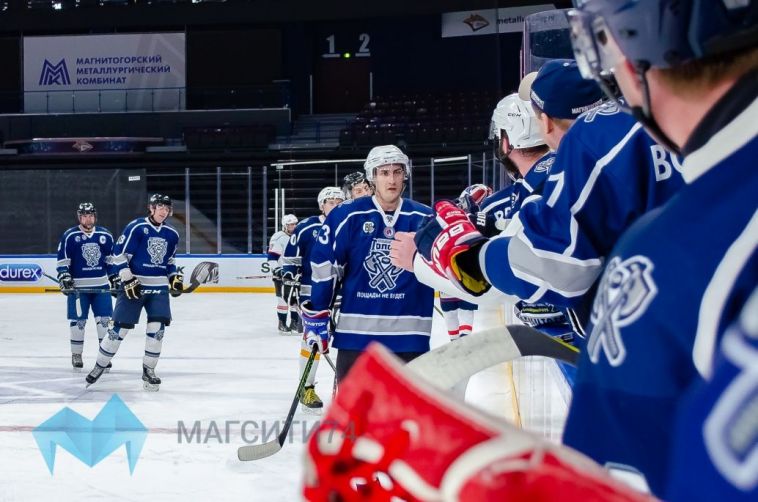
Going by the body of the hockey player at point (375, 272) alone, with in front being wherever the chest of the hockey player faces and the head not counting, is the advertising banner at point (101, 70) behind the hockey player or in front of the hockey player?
behind

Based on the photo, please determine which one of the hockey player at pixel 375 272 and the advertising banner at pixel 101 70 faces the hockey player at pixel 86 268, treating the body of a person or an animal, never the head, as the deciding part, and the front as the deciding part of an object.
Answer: the advertising banner

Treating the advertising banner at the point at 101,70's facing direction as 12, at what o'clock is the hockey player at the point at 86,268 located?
The hockey player is roughly at 12 o'clock from the advertising banner.

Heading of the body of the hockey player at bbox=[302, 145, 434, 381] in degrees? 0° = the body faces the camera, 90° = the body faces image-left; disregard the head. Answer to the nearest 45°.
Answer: approximately 0°

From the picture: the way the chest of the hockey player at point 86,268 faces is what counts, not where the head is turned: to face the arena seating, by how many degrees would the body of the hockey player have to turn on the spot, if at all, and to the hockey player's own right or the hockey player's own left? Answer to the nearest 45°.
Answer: approximately 135° to the hockey player's own left

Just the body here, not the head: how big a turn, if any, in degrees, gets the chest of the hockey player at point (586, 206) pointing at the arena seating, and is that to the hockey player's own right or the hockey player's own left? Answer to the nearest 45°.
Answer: approximately 45° to the hockey player's own right

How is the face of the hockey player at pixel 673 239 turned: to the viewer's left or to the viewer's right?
to the viewer's left

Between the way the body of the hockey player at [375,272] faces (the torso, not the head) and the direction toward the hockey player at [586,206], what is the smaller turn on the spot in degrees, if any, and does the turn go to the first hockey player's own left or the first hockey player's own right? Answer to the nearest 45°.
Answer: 0° — they already face them

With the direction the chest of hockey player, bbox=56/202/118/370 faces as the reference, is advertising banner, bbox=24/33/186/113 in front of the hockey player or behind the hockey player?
behind
